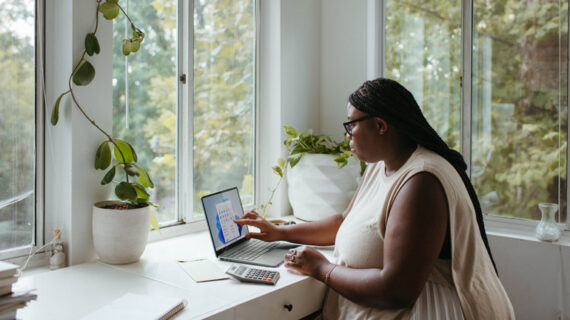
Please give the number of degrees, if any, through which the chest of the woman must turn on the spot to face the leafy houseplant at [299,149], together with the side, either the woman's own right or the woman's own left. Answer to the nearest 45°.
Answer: approximately 45° to the woman's own right

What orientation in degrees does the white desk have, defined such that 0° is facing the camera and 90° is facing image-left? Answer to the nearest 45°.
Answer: approximately 315°

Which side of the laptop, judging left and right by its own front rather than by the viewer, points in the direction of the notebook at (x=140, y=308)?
right

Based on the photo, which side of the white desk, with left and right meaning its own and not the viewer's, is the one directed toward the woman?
front

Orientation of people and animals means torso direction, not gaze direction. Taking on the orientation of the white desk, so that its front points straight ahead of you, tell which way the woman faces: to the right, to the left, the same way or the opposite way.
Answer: the opposite way

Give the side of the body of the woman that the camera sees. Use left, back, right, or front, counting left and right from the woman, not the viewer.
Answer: left

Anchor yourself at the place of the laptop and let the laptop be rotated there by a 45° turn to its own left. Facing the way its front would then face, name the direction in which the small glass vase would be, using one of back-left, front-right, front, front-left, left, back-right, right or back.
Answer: front

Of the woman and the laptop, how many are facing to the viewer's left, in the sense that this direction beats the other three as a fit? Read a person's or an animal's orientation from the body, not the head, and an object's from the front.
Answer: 1

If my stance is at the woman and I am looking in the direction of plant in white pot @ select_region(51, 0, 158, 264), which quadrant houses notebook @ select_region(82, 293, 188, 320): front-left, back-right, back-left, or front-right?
front-left

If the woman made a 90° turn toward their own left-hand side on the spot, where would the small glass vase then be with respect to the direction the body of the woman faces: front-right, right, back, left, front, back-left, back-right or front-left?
back-left

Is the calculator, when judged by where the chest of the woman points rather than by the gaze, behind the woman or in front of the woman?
in front

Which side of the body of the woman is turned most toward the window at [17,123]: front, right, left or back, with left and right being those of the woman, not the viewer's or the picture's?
front
